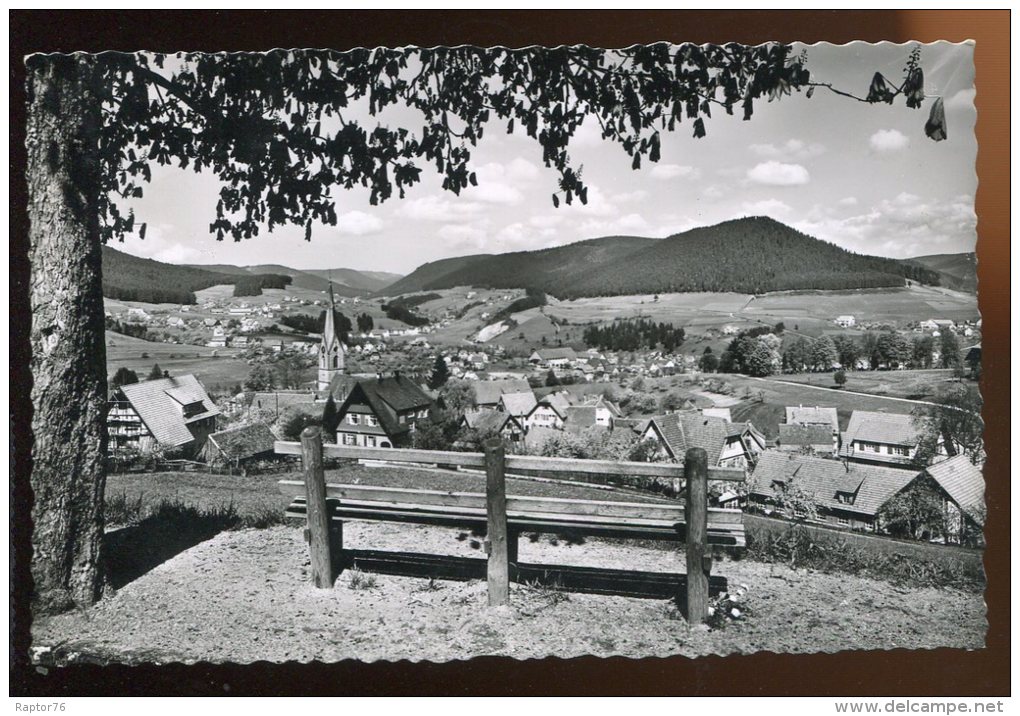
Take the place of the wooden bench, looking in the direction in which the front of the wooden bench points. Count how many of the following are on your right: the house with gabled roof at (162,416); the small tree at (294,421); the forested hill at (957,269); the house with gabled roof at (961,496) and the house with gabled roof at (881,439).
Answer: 3

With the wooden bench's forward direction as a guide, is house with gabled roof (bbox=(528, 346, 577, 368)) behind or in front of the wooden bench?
in front

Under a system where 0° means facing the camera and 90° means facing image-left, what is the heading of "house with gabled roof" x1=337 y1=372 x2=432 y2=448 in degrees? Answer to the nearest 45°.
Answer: approximately 45°

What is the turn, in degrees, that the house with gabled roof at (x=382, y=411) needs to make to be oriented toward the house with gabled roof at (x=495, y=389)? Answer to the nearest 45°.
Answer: approximately 135° to its left

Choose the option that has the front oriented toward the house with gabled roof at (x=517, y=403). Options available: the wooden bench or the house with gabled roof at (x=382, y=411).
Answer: the wooden bench

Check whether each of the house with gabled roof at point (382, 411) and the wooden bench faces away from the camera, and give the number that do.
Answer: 1

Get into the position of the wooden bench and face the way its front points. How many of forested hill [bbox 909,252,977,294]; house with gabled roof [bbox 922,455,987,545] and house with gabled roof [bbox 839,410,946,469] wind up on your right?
3

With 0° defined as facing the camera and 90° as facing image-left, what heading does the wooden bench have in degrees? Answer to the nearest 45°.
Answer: approximately 180°

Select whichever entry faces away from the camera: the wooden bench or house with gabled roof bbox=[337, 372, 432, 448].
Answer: the wooden bench

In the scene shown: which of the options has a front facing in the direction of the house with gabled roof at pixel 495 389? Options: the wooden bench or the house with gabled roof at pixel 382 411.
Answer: the wooden bench

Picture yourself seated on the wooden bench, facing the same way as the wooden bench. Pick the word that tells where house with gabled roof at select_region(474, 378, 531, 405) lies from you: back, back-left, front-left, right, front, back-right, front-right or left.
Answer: front

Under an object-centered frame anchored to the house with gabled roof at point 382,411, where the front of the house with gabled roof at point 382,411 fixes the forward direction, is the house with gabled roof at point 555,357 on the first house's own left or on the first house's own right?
on the first house's own left

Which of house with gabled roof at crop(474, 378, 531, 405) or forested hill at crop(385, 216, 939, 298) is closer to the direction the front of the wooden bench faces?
the house with gabled roof
